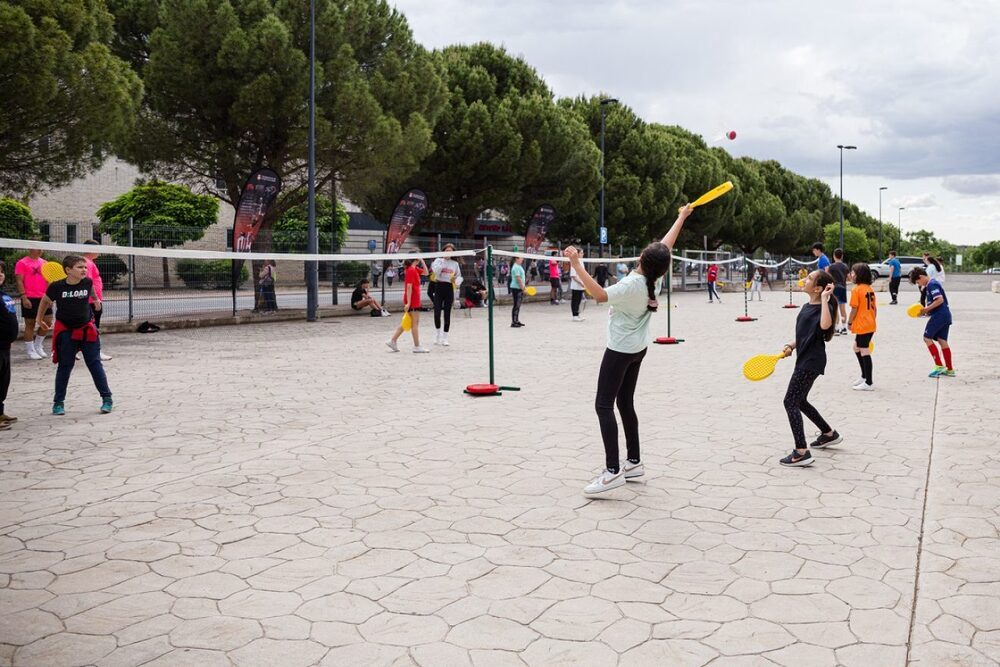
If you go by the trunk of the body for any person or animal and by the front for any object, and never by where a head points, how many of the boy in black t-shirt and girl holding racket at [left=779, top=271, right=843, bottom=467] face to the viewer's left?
1

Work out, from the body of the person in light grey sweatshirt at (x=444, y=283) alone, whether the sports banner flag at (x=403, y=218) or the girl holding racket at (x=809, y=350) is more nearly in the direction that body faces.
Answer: the girl holding racket

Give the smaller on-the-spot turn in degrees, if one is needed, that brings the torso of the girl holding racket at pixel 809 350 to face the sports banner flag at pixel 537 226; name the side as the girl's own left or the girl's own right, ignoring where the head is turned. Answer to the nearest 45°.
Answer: approximately 90° to the girl's own right

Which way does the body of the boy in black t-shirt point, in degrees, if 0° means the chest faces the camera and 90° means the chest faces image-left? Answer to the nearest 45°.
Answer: approximately 0°

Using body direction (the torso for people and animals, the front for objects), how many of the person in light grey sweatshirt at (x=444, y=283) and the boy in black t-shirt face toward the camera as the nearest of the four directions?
2

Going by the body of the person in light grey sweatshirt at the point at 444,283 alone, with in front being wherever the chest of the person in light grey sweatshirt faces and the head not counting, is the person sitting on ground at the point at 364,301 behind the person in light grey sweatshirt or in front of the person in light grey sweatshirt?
behind

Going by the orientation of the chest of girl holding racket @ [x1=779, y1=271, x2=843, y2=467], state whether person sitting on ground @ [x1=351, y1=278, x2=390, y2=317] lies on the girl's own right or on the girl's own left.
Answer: on the girl's own right

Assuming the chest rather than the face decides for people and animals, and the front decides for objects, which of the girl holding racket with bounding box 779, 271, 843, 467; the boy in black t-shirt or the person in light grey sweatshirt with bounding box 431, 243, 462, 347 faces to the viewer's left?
the girl holding racket

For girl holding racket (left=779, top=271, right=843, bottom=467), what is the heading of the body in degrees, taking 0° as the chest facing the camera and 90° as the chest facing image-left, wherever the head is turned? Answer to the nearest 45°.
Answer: approximately 90°

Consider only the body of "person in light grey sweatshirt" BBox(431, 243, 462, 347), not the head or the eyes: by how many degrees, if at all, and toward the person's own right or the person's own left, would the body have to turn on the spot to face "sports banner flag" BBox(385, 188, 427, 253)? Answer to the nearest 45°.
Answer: approximately 180°
